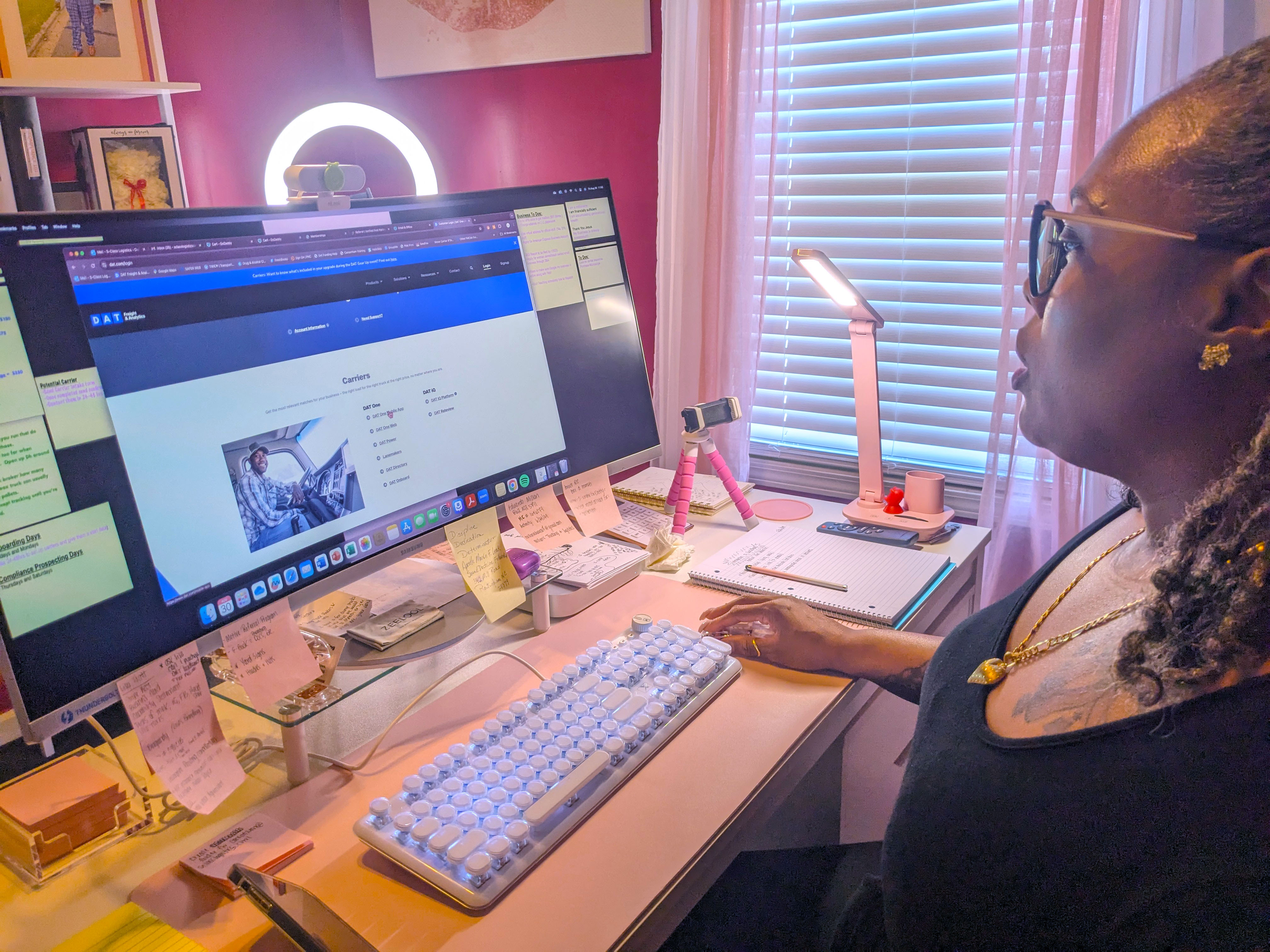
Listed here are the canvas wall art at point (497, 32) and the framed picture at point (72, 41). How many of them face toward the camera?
2

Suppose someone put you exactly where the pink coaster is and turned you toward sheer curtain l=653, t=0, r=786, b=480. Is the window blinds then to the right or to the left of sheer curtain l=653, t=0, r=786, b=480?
right

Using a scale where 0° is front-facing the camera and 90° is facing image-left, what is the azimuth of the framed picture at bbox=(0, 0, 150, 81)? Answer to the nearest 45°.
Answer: approximately 0°

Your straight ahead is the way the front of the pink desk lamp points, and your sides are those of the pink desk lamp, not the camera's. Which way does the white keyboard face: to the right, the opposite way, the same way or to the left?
to the left

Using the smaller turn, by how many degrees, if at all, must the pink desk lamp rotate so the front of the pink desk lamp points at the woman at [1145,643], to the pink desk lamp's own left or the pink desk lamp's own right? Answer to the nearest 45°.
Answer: approximately 45° to the pink desk lamp's own left

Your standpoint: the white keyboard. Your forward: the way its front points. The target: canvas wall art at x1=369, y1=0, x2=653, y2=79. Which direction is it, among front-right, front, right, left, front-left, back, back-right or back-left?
back-left

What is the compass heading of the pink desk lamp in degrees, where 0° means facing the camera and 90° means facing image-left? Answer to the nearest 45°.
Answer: approximately 45°

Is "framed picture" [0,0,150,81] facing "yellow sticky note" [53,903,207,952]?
yes

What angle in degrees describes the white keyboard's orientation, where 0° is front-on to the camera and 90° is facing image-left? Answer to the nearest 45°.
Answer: approximately 315°
